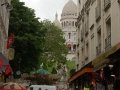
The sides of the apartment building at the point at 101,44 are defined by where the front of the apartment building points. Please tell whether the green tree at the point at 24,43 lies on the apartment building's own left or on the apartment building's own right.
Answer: on the apartment building's own right

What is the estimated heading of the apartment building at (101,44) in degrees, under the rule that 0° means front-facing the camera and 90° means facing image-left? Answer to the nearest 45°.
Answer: approximately 90°
